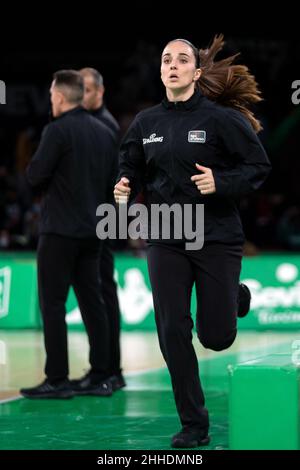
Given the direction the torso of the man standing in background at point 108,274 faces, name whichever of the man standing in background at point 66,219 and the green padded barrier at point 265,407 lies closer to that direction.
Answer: the man standing in background

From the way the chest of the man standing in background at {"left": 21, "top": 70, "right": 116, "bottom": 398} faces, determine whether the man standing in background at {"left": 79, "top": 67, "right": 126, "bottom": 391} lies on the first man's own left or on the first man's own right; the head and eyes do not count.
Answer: on the first man's own right

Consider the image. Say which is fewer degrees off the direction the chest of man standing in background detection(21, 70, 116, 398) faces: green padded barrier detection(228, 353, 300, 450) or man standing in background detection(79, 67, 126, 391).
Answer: the man standing in background

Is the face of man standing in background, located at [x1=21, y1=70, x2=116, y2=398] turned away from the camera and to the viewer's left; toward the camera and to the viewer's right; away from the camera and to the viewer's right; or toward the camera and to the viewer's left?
away from the camera and to the viewer's left

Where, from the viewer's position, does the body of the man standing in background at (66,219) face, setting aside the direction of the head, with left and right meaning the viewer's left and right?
facing away from the viewer and to the left of the viewer

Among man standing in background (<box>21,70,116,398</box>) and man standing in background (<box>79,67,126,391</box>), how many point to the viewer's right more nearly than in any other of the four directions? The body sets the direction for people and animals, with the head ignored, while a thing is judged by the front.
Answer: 0

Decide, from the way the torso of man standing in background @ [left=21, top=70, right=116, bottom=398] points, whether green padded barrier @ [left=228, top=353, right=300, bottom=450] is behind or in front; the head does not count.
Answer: behind
